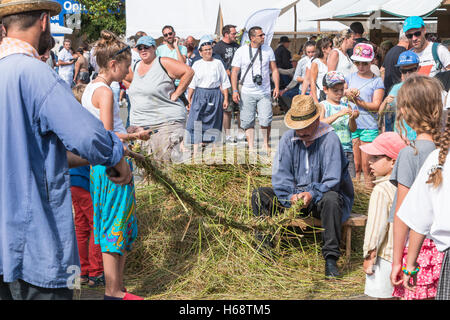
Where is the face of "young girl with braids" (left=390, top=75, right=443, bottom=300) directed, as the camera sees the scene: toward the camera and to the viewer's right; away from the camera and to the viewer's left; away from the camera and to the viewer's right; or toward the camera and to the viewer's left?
away from the camera and to the viewer's left

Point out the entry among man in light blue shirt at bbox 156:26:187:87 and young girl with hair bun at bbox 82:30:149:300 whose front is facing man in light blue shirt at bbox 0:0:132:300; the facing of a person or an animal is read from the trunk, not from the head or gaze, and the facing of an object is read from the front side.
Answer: man in light blue shirt at bbox 156:26:187:87

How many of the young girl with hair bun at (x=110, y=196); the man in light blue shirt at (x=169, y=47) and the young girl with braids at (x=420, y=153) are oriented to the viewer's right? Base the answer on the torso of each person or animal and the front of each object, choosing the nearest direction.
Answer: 1

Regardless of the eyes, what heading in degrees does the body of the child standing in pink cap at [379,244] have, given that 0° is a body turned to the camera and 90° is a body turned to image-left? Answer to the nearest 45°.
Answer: approximately 90°

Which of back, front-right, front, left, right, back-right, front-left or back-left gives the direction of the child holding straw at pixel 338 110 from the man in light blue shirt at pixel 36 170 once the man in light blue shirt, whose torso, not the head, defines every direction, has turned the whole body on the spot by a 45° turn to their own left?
front-right

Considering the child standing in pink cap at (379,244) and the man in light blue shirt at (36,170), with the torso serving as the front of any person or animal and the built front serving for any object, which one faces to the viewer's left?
the child standing in pink cap

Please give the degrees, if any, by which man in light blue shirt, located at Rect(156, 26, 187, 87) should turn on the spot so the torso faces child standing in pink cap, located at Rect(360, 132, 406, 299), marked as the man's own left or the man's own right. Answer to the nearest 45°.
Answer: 0° — they already face them

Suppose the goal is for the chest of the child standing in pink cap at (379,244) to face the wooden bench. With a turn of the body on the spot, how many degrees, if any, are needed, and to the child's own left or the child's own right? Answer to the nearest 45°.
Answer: approximately 90° to the child's own right

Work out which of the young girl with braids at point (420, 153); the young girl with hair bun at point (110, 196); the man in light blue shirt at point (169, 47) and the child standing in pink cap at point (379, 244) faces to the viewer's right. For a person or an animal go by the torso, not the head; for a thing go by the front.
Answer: the young girl with hair bun at point (110, 196)

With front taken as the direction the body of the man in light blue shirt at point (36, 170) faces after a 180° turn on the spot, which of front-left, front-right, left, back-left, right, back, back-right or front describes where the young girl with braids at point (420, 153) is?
back-left

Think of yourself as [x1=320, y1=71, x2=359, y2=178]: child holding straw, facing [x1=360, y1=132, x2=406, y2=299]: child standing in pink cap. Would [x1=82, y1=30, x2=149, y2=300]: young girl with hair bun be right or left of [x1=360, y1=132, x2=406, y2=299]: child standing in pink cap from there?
right

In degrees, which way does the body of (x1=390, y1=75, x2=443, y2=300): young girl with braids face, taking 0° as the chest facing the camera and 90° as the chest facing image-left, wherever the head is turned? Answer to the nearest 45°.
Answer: approximately 135°

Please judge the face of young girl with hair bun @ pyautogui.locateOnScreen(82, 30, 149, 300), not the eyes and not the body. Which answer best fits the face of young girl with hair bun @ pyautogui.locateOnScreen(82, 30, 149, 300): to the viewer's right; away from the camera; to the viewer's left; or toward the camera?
to the viewer's right

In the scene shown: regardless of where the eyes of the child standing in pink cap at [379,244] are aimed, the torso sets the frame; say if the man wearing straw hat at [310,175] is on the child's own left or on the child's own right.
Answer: on the child's own right

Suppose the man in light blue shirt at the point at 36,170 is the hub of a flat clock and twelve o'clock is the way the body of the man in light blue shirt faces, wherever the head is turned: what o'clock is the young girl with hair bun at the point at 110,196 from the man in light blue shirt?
The young girl with hair bun is roughly at 11 o'clock from the man in light blue shirt.

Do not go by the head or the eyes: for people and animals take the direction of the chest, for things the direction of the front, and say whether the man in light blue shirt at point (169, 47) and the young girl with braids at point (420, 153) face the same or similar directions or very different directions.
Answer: very different directions

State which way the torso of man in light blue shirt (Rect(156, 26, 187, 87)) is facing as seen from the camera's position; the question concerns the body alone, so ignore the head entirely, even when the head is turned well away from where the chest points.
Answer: toward the camera

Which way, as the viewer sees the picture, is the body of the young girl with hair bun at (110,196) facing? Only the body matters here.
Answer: to the viewer's right

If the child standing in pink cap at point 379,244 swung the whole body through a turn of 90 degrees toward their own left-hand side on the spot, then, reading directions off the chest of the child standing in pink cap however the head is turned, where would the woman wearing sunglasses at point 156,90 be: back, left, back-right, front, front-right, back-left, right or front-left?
back-right
